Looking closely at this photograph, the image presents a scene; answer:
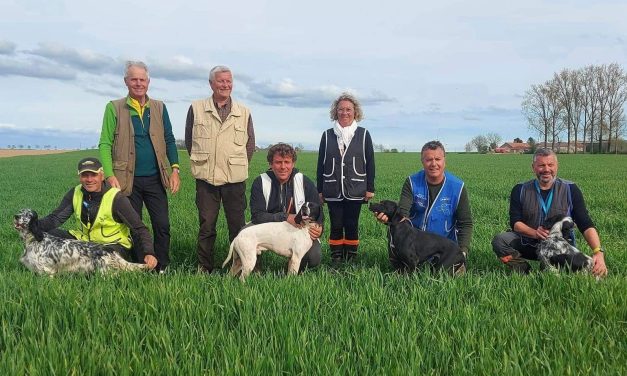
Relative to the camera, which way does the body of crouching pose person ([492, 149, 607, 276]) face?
toward the camera

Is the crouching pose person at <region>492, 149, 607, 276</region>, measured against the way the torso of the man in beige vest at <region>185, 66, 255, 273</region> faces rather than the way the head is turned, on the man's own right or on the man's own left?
on the man's own left

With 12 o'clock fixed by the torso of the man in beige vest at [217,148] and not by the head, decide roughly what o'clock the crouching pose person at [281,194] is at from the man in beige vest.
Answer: The crouching pose person is roughly at 10 o'clock from the man in beige vest.

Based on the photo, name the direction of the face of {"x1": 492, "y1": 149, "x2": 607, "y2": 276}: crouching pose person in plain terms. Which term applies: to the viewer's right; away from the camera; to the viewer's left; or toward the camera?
toward the camera

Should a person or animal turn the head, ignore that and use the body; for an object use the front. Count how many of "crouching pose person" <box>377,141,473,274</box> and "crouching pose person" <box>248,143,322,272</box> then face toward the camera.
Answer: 2

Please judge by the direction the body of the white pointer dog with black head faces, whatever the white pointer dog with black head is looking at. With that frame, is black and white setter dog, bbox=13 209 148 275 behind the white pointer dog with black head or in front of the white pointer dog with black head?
behind

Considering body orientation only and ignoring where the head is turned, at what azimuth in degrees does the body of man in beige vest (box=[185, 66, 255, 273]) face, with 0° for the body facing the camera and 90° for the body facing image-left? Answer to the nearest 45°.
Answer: approximately 0°

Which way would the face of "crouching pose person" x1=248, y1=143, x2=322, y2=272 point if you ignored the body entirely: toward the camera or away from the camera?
toward the camera

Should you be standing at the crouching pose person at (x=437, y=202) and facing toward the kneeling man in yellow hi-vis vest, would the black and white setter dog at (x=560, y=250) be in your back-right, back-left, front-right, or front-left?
back-left

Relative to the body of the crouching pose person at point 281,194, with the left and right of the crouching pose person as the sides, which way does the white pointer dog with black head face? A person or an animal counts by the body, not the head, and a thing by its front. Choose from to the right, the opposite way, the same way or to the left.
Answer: to the left

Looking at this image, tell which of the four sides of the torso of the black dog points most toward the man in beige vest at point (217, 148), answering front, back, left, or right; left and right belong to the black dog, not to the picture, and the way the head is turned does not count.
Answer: front

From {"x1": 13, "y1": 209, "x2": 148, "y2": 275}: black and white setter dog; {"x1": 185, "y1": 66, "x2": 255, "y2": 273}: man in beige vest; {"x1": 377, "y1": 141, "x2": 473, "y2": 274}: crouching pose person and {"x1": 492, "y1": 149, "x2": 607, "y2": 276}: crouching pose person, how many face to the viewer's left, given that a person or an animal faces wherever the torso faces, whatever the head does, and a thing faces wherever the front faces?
1

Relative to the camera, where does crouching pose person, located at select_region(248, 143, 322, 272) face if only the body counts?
toward the camera

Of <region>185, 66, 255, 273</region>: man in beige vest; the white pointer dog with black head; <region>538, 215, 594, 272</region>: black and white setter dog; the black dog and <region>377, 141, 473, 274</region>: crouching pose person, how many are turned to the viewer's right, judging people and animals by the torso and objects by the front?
1

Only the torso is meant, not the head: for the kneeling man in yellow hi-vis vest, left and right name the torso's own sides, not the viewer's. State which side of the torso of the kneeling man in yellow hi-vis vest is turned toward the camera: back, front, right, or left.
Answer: front

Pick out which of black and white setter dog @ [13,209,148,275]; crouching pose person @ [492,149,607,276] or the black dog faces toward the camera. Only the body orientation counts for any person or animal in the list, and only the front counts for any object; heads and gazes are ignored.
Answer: the crouching pose person

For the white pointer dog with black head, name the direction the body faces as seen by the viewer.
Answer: to the viewer's right

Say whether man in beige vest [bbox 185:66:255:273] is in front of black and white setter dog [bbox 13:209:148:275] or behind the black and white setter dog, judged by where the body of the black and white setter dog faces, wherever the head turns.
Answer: behind

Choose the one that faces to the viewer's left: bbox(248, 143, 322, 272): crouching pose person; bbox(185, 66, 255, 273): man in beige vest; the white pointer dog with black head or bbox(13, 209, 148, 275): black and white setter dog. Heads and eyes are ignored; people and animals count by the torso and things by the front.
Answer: the black and white setter dog
